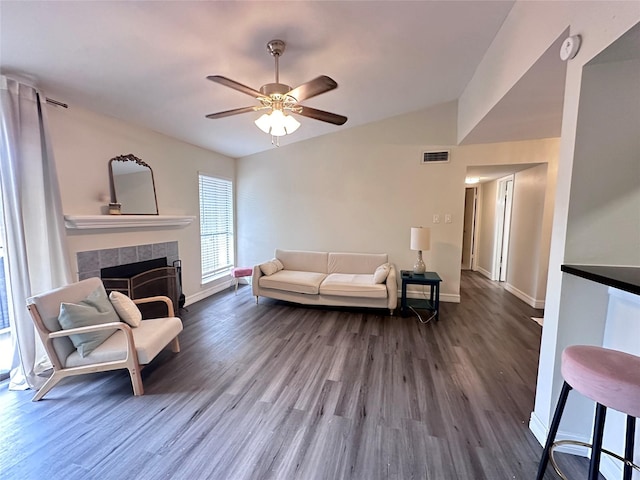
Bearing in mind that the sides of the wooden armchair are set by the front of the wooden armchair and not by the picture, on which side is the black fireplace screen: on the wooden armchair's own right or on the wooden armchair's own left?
on the wooden armchair's own left

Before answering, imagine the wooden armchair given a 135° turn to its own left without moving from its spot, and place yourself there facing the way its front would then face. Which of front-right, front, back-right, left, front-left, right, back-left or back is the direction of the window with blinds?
front-right

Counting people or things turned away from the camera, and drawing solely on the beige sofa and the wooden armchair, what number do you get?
0

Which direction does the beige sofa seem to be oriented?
toward the camera

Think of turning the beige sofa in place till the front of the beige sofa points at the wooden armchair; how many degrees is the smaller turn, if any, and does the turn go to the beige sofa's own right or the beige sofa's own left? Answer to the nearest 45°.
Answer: approximately 45° to the beige sofa's own right

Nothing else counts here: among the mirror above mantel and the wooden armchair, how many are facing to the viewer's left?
0

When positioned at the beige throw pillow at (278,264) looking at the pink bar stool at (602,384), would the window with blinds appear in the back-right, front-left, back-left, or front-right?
back-right

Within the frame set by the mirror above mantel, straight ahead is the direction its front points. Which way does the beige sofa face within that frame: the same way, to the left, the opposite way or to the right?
to the right

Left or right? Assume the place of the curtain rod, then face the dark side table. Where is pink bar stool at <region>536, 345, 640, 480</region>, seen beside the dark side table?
right
